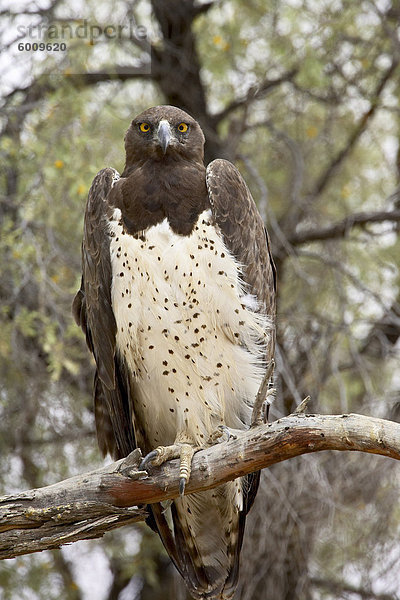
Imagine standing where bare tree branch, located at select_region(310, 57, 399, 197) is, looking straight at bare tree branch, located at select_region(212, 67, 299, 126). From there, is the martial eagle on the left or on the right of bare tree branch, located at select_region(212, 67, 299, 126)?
left

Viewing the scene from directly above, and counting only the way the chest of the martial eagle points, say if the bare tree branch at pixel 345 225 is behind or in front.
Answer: behind

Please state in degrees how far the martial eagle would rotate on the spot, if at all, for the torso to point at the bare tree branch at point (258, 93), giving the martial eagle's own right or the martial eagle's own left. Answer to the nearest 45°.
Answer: approximately 180°

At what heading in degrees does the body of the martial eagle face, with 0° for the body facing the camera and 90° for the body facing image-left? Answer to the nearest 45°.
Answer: approximately 0°

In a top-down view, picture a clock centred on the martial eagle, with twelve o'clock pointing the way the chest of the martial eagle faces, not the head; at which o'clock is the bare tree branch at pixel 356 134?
The bare tree branch is roughly at 7 o'clock from the martial eagle.
